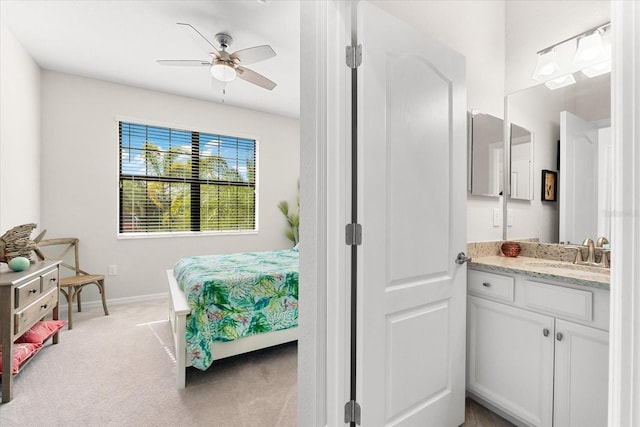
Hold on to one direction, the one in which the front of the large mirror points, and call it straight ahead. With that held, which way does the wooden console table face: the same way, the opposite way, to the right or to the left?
the opposite way

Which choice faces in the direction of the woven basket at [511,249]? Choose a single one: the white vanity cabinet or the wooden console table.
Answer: the wooden console table

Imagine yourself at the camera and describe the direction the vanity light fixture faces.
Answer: facing the viewer and to the left of the viewer

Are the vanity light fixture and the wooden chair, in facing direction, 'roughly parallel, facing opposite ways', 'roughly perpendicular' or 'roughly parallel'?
roughly parallel, facing opposite ways

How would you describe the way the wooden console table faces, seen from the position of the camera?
facing the viewer and to the right of the viewer

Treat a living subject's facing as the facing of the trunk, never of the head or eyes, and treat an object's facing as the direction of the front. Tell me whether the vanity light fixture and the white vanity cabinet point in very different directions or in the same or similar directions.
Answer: same or similar directions

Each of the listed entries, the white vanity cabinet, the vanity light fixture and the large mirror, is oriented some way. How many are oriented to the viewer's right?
0

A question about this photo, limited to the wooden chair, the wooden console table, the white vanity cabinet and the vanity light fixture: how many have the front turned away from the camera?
0

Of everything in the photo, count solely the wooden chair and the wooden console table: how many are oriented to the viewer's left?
0

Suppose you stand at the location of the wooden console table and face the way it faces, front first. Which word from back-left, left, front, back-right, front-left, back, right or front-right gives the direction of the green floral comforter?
front

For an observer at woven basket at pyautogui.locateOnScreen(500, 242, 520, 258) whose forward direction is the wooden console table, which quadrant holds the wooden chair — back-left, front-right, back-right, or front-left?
front-right

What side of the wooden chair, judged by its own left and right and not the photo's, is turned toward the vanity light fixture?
front

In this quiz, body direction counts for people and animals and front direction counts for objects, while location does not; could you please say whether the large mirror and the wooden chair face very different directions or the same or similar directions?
very different directions
